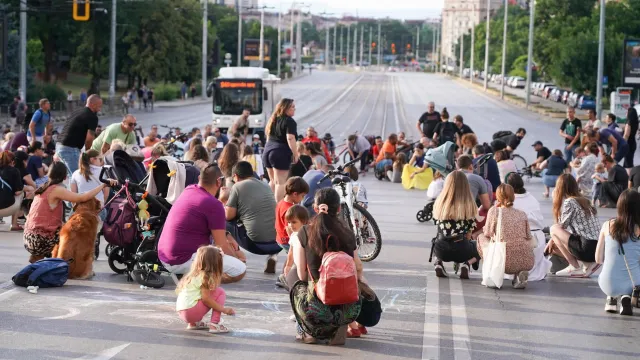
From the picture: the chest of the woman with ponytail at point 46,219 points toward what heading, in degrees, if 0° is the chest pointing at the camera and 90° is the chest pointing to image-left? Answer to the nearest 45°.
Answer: approximately 225°

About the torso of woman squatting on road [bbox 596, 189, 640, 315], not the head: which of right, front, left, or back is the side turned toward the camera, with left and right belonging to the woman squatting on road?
back

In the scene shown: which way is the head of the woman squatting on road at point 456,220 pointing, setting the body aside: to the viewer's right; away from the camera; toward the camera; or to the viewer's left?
away from the camera

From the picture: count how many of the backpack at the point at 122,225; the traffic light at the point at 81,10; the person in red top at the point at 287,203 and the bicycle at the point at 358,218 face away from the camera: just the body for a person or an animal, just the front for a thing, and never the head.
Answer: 1

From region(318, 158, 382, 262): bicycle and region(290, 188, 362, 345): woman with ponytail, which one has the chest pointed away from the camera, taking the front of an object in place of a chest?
the woman with ponytail

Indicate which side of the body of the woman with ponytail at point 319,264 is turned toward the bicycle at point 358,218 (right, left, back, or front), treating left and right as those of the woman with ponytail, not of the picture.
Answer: front

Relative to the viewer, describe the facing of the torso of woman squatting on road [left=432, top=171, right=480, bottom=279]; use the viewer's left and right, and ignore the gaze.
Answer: facing away from the viewer

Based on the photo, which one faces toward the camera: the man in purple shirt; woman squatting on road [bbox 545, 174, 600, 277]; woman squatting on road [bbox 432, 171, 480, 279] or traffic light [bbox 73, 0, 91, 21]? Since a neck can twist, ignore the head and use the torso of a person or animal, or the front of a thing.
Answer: the traffic light

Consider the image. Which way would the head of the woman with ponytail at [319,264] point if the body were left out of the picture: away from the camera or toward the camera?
away from the camera

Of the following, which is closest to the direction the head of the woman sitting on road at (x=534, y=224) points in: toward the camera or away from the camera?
away from the camera

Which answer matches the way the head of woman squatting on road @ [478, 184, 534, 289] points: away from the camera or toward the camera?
away from the camera

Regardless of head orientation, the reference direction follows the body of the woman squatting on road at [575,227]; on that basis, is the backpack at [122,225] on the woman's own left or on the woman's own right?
on the woman's own left

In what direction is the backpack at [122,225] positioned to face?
toward the camera
